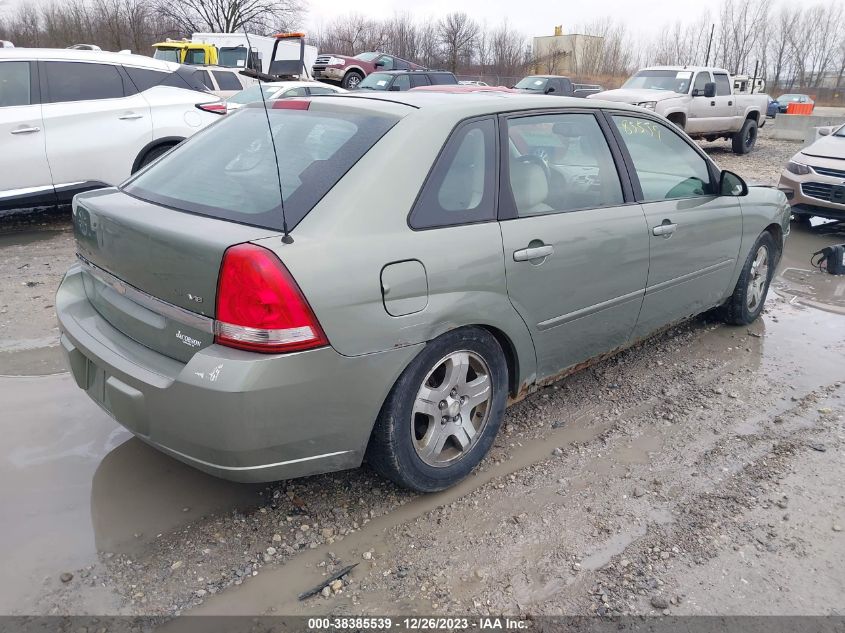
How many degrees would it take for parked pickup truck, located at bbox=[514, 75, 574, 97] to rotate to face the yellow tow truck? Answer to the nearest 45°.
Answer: approximately 45° to its right

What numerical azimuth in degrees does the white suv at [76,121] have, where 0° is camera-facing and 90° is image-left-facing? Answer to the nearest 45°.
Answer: approximately 90°

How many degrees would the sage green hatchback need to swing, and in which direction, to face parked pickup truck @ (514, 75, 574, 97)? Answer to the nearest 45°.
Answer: approximately 45° to its left

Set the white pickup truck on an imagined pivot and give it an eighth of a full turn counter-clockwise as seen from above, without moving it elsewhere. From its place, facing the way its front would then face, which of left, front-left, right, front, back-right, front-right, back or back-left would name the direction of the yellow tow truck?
right

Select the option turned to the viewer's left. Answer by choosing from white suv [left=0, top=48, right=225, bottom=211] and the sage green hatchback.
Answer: the white suv

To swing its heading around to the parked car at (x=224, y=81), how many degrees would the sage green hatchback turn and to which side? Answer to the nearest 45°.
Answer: approximately 45° to its left

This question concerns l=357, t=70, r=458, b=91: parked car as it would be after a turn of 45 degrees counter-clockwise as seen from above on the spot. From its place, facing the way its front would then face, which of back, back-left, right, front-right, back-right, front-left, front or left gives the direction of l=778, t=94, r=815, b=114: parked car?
back-left

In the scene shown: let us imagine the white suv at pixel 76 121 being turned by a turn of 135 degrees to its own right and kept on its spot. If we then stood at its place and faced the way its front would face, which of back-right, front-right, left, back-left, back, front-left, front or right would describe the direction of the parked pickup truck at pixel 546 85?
front

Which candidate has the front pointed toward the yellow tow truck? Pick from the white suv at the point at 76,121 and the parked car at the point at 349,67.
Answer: the parked car

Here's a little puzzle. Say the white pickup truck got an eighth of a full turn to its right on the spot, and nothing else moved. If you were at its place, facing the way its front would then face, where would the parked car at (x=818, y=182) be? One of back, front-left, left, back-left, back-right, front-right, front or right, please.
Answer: left

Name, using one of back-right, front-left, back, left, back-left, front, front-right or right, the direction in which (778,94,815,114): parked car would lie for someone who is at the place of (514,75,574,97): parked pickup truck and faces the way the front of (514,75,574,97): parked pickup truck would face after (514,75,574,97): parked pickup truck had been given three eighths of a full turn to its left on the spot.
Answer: front-left

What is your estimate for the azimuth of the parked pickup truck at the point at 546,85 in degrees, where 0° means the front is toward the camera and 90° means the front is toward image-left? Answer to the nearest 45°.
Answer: approximately 45°

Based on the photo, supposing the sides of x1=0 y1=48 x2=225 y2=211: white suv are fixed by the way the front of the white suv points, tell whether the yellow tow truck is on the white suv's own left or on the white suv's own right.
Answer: on the white suv's own right

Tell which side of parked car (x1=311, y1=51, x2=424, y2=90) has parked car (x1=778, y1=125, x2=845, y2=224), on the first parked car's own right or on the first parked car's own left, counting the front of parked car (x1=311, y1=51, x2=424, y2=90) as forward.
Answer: on the first parked car's own left

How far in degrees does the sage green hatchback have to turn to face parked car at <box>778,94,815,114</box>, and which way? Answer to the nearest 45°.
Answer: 0° — it already faces it

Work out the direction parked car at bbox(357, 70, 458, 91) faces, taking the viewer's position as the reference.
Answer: facing the viewer and to the left of the viewer

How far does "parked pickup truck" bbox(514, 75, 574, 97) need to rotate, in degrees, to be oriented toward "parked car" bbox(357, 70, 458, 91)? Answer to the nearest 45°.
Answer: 0° — it already faces it

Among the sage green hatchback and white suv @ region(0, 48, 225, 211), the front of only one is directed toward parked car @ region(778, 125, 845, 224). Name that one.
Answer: the sage green hatchback
